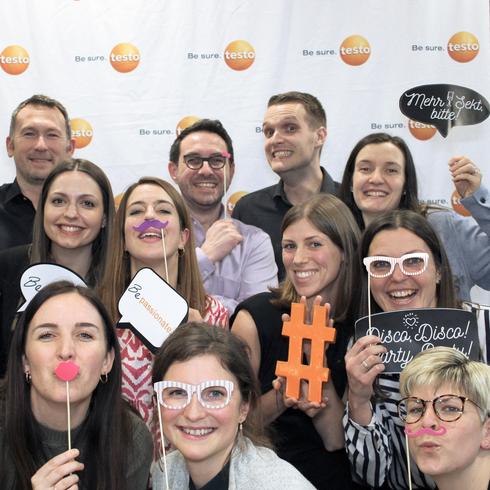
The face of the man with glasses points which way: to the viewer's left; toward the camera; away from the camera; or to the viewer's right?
toward the camera

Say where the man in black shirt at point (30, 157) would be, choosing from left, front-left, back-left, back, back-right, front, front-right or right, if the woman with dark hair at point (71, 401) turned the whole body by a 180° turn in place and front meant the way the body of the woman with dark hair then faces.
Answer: front

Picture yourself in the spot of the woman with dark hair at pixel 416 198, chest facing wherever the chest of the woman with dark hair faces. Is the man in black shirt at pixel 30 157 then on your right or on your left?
on your right

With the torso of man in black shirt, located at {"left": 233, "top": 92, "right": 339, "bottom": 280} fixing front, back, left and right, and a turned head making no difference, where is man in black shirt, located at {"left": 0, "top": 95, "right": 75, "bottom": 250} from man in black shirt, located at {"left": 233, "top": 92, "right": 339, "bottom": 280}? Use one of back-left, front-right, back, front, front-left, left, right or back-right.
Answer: front-right

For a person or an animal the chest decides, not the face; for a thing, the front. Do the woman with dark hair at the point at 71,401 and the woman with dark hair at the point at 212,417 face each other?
no

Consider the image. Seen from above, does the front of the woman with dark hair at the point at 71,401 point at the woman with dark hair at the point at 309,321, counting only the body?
no

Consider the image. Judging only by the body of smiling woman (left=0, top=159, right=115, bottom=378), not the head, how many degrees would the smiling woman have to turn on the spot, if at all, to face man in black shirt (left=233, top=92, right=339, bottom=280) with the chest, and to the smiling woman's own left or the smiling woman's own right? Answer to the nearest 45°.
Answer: approximately 135° to the smiling woman's own left

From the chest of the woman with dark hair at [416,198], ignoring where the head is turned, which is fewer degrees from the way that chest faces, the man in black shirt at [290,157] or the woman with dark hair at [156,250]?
the woman with dark hair

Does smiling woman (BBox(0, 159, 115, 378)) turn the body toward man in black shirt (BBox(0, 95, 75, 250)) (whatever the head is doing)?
no

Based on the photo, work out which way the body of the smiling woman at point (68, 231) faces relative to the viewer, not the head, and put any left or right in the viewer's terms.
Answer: facing the viewer

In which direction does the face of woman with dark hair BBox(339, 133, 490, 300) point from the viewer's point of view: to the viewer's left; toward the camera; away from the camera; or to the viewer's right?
toward the camera

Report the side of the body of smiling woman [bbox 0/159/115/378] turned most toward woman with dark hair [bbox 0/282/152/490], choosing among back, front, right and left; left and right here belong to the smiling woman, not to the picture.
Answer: front

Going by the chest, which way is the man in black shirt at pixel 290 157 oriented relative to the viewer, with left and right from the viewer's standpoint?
facing the viewer and to the left of the viewer

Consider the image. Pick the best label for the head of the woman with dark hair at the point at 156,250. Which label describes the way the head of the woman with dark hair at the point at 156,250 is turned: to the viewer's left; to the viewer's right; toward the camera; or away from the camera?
toward the camera

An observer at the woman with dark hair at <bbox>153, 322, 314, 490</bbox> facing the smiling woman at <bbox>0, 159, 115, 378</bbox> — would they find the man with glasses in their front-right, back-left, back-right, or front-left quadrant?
front-right

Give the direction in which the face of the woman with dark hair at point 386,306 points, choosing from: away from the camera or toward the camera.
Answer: toward the camera

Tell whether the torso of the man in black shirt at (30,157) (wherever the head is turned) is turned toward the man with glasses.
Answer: no

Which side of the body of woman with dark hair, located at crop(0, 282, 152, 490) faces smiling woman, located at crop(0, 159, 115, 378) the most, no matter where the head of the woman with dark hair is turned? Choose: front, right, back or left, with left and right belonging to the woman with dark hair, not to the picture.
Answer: back

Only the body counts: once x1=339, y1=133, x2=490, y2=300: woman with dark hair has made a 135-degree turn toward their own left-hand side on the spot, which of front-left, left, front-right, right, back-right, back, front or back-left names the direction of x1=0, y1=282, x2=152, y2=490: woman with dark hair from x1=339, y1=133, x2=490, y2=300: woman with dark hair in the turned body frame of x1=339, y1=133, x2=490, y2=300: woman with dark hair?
back
